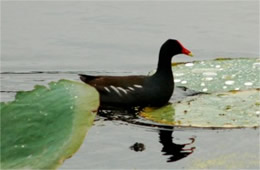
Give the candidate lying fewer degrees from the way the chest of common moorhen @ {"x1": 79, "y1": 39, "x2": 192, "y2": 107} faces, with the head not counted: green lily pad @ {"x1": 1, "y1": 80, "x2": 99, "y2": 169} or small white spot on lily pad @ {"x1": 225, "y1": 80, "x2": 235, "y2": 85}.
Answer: the small white spot on lily pad

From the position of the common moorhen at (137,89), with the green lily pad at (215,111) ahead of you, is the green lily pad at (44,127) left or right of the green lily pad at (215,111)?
right

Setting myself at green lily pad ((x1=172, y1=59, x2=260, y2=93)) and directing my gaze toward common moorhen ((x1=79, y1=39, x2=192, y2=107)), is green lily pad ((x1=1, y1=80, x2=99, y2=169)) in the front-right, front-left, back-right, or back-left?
front-left

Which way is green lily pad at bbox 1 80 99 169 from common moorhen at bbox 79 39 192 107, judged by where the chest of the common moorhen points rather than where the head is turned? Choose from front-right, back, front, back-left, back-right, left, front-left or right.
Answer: right

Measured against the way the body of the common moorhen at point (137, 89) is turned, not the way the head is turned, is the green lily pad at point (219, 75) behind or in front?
in front

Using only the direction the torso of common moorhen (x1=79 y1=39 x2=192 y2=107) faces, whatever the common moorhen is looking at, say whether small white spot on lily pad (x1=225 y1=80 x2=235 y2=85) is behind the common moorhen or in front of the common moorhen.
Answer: in front

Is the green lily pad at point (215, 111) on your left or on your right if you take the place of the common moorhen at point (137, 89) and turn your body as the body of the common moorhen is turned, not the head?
on your right

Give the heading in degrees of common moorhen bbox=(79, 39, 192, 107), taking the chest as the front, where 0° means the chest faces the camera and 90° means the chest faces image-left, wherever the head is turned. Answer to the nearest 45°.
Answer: approximately 270°
